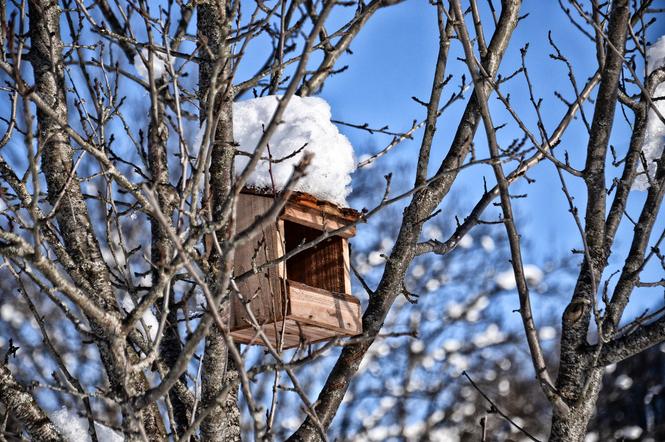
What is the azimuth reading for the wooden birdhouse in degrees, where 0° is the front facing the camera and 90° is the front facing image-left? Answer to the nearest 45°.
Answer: approximately 315°

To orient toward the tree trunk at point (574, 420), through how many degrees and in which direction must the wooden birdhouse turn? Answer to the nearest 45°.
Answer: approximately 45° to its left

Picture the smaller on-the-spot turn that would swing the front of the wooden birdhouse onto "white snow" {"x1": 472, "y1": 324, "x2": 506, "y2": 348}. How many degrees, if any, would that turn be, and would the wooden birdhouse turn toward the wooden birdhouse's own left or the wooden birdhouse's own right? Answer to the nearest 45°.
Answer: approximately 135° to the wooden birdhouse's own left

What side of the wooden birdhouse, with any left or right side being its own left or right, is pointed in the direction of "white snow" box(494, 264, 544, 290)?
left

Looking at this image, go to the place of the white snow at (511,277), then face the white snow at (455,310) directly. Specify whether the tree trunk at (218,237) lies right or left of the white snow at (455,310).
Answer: left

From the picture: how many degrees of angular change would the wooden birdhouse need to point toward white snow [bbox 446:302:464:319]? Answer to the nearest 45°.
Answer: approximately 135° to its left
